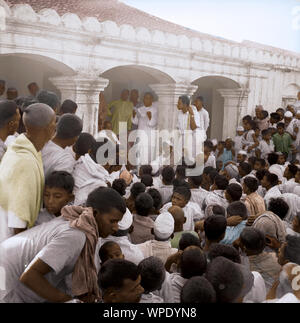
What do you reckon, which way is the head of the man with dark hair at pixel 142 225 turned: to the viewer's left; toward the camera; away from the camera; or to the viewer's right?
away from the camera

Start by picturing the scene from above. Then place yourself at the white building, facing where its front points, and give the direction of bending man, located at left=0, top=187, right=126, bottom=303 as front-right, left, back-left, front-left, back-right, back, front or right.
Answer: front-right

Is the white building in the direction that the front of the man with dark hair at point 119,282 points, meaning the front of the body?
no

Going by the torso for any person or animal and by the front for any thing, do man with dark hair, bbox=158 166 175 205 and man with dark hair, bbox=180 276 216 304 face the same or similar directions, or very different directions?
same or similar directions

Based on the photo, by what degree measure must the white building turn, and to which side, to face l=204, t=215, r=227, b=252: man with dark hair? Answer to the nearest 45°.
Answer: approximately 45° to its right

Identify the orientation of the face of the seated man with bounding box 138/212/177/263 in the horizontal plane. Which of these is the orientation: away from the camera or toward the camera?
away from the camera

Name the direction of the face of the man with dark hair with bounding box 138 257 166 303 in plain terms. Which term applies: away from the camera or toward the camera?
away from the camera

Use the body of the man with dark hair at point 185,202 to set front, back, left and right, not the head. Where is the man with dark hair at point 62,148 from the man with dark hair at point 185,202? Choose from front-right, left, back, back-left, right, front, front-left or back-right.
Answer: front

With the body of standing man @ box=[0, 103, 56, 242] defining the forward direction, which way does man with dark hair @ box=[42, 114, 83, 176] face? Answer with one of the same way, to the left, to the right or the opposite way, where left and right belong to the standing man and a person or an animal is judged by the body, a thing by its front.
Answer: the same way

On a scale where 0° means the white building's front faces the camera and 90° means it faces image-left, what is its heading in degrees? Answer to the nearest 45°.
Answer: approximately 315°

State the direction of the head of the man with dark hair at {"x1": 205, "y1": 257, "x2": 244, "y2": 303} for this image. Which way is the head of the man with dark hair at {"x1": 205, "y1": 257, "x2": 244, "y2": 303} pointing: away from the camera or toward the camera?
away from the camera

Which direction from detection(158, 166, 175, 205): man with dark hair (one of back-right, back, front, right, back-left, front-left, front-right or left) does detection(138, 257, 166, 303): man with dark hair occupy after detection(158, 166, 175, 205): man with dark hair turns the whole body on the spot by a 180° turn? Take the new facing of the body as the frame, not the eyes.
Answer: front

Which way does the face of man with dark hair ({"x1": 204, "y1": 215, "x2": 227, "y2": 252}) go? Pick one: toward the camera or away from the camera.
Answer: away from the camera
